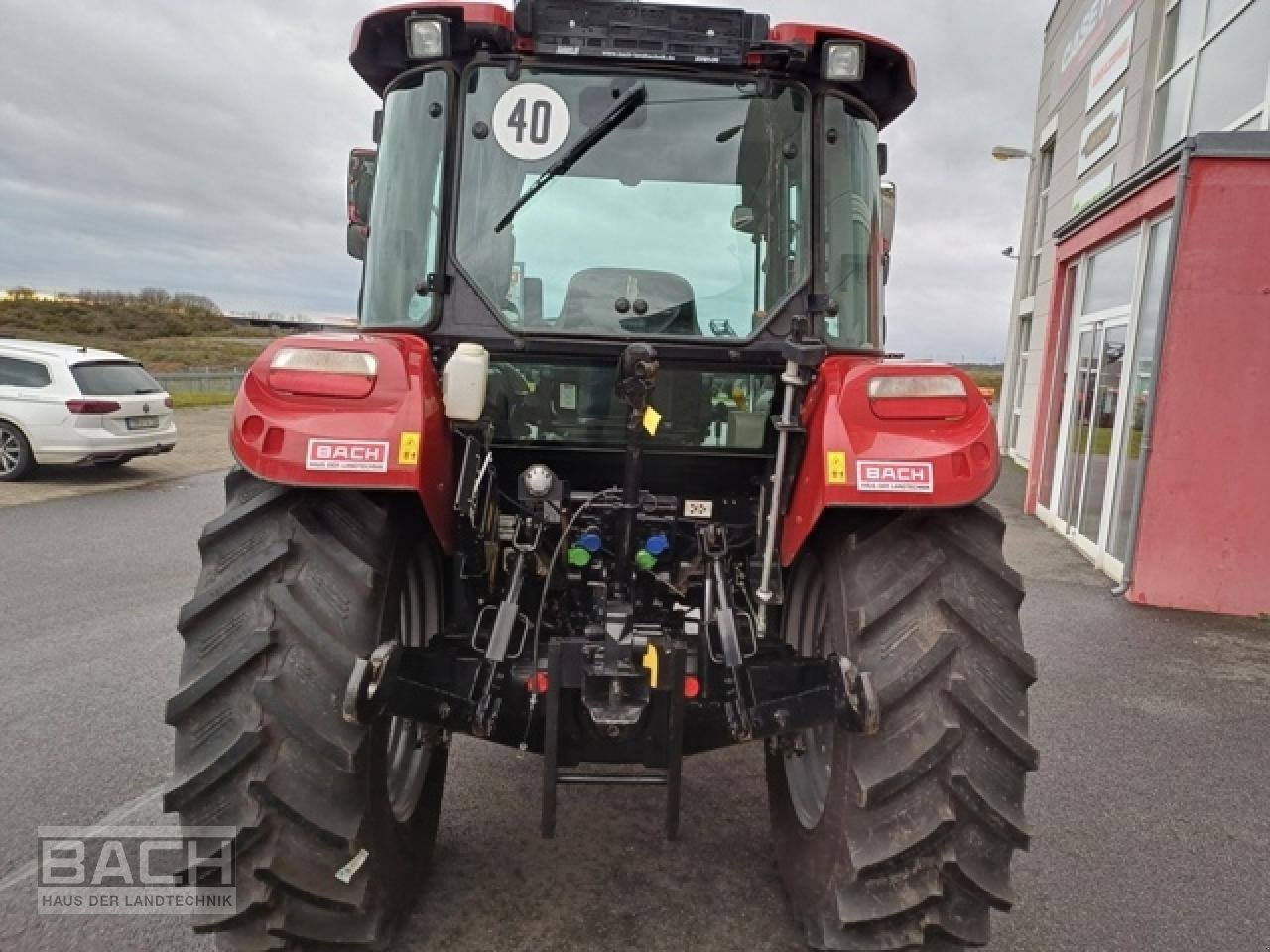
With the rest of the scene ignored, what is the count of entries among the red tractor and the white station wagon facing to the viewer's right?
0

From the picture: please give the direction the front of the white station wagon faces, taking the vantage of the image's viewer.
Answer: facing away from the viewer and to the left of the viewer

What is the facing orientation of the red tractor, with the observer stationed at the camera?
facing away from the viewer

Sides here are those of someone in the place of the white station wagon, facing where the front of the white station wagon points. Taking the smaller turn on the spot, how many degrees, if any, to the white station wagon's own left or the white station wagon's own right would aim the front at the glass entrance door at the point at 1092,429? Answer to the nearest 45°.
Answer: approximately 180°

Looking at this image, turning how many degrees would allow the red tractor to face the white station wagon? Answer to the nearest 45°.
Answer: approximately 45° to its left

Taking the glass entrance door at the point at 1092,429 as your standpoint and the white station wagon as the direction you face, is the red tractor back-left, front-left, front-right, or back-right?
front-left

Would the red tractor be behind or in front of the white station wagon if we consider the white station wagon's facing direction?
behind

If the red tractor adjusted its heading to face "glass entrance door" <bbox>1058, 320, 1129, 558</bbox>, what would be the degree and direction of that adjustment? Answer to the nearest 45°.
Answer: approximately 45° to its right

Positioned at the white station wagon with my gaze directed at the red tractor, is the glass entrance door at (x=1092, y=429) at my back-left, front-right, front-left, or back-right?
front-left
